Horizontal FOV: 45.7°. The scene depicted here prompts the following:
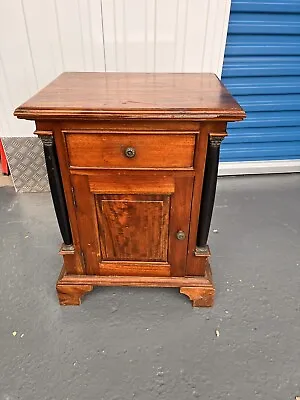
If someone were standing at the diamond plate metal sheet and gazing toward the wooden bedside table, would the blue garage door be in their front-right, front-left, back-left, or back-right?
front-left

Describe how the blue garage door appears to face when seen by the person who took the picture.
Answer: facing the viewer

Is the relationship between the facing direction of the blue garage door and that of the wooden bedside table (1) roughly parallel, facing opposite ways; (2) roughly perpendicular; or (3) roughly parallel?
roughly parallel

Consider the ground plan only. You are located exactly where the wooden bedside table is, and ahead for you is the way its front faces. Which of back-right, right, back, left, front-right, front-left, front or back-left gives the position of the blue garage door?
back-left

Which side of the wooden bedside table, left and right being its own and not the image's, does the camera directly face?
front

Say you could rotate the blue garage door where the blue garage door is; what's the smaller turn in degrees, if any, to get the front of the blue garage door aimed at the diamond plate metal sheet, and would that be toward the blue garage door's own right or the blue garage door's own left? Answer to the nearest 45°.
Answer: approximately 45° to the blue garage door's own right

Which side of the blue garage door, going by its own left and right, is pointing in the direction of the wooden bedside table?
front

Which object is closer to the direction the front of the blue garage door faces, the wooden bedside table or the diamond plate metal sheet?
the wooden bedside table

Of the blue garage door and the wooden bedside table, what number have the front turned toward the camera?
2

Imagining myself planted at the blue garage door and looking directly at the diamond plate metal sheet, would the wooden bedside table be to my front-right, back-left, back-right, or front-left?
front-left

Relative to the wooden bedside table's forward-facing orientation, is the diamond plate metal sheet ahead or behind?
behind
